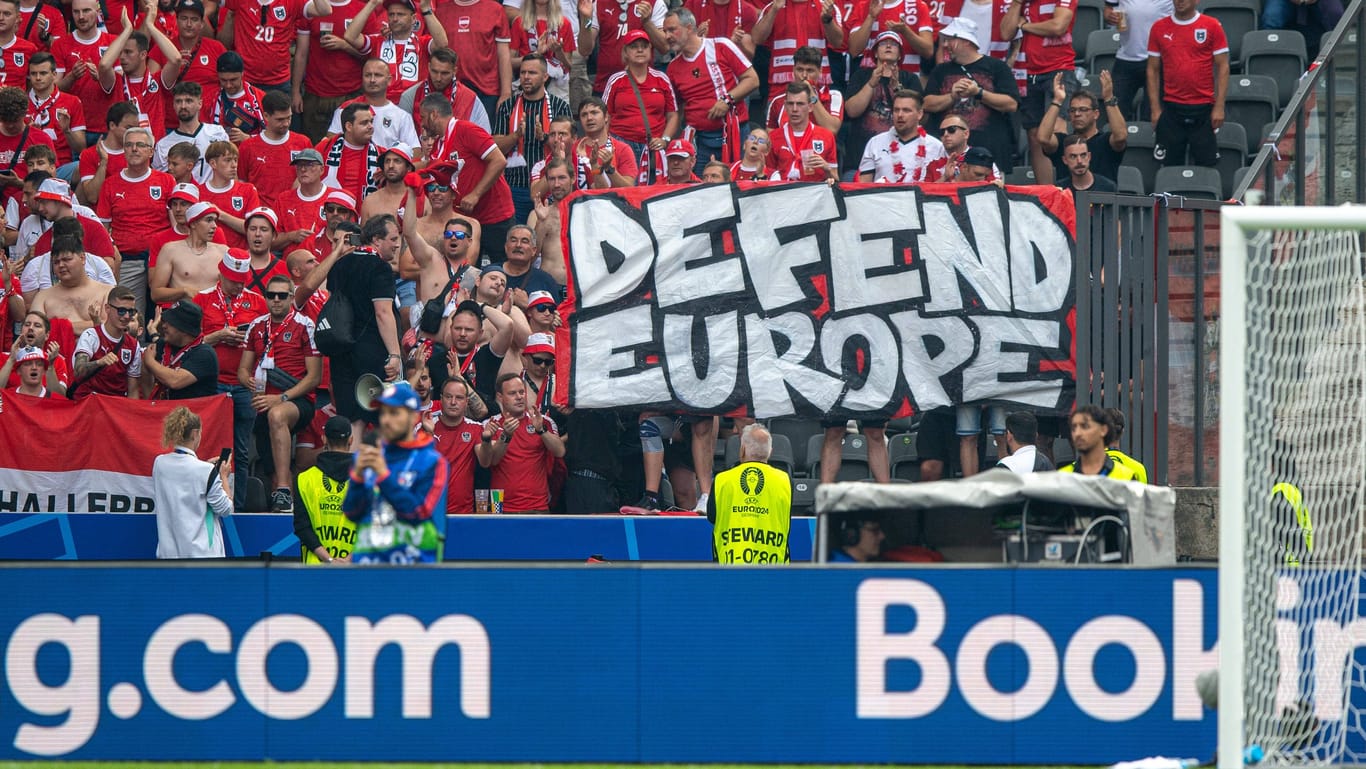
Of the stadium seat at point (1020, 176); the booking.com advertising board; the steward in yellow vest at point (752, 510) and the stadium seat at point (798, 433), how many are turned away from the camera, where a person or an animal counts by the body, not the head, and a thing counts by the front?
1

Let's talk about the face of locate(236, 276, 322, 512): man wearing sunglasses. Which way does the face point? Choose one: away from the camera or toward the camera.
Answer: toward the camera

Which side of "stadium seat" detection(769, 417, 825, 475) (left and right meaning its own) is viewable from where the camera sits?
front

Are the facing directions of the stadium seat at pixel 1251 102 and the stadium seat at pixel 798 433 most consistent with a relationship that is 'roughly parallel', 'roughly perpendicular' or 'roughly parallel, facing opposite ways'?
roughly parallel

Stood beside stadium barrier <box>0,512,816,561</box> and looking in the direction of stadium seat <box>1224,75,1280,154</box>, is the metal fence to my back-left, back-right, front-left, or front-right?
front-right

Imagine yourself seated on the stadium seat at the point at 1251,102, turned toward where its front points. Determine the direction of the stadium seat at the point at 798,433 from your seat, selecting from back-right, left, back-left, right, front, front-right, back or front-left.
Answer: front-right

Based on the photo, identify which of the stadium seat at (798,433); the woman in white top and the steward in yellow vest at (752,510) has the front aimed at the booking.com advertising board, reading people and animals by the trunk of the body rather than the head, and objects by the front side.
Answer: the stadium seat

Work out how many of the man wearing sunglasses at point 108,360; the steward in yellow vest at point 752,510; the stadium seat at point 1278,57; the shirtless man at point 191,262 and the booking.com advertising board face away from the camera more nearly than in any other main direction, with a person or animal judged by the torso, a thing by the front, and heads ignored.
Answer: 1

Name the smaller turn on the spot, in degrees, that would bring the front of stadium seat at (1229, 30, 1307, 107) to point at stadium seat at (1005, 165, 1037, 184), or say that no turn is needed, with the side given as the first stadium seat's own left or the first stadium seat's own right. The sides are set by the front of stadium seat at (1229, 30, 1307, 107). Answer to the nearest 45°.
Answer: approximately 45° to the first stadium seat's own right

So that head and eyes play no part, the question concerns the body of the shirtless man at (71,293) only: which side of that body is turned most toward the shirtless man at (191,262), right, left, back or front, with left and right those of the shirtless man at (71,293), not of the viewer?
left

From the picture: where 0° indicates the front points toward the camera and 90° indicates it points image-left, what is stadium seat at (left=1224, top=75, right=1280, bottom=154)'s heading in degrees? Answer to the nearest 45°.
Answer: approximately 0°

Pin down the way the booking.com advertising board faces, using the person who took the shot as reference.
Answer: facing the viewer

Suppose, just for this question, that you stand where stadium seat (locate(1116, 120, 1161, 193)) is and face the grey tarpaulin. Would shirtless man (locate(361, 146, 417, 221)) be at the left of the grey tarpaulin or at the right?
right

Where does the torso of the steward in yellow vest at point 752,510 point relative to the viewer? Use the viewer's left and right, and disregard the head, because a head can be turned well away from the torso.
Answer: facing away from the viewer

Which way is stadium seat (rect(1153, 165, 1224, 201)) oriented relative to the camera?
toward the camera
